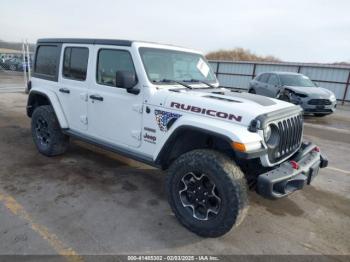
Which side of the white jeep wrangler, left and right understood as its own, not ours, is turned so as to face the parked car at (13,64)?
back

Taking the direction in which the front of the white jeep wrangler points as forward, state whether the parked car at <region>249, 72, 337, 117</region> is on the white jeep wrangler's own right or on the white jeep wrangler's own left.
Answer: on the white jeep wrangler's own left

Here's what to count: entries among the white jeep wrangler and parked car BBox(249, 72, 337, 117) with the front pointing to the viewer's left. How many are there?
0

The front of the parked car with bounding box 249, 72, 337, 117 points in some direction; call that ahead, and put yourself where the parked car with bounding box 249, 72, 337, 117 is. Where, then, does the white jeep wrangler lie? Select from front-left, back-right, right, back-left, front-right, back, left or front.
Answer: front-right

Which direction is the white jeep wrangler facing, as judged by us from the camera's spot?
facing the viewer and to the right of the viewer

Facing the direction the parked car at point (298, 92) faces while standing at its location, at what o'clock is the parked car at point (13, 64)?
the parked car at point (13, 64) is roughly at 5 o'clock from the parked car at point (298, 92).

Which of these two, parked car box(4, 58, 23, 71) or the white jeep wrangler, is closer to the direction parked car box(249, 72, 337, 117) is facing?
the white jeep wrangler
